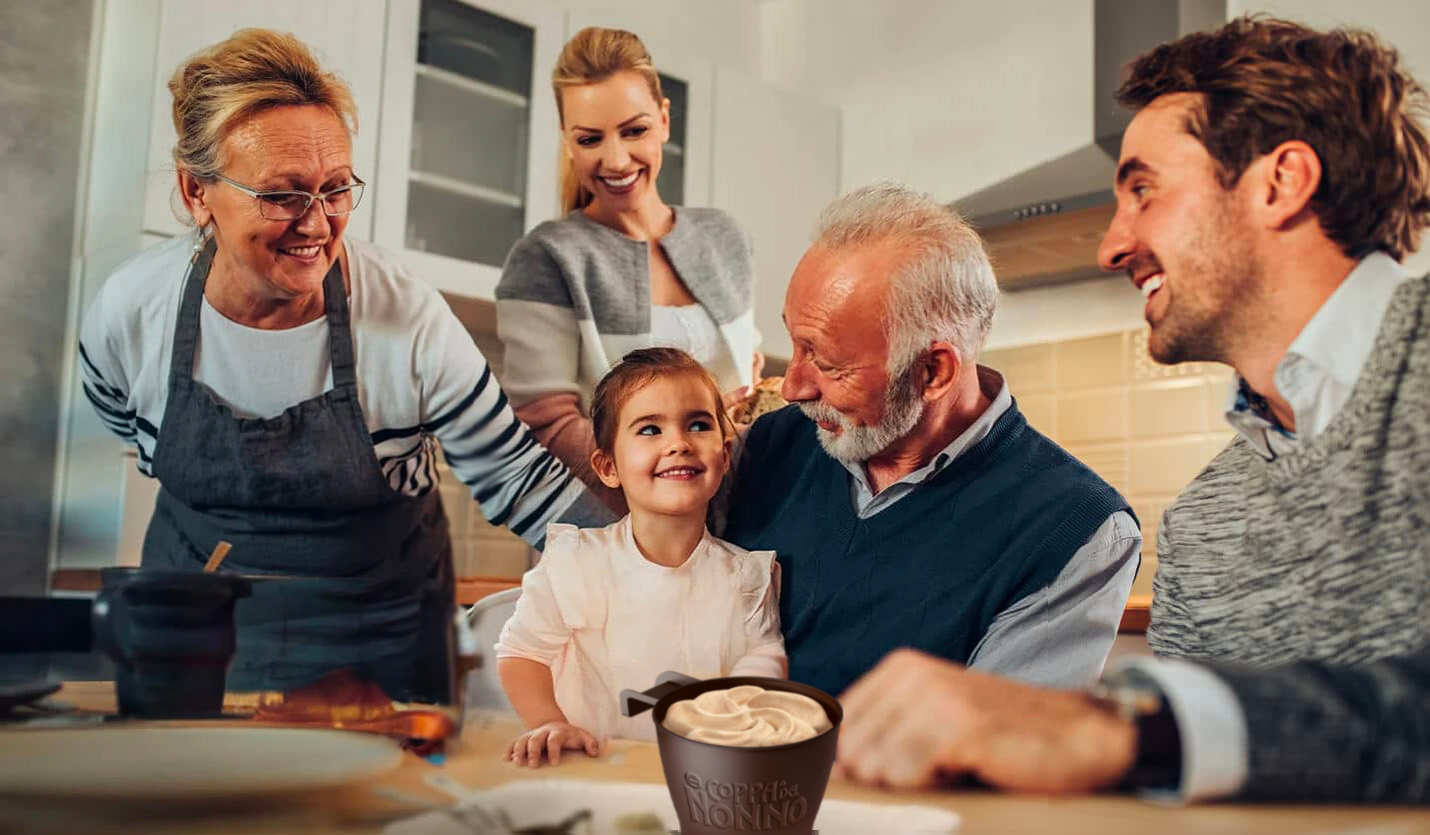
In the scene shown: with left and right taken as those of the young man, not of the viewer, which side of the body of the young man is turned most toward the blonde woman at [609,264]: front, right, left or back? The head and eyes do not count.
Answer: front

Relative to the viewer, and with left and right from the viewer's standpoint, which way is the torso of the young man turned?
facing to the left of the viewer

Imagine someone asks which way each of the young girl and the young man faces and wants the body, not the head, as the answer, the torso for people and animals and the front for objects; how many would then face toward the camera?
1

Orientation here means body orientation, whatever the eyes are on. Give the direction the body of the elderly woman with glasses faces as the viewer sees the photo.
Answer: toward the camera

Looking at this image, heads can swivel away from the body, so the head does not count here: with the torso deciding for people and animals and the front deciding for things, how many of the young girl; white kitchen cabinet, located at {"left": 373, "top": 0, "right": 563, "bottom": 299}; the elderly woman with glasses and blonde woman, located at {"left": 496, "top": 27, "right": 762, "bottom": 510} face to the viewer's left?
0

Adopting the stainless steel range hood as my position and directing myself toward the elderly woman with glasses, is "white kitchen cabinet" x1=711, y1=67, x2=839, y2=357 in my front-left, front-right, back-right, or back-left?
front-right

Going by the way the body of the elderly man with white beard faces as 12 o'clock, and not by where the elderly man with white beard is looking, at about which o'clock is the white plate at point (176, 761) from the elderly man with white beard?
The white plate is roughly at 1 o'clock from the elderly man with white beard.

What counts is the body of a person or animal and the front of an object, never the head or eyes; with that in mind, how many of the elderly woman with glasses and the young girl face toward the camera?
2

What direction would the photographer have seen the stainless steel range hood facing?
facing the viewer and to the left of the viewer
